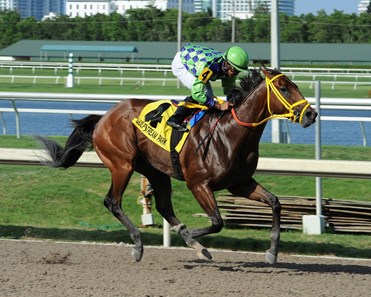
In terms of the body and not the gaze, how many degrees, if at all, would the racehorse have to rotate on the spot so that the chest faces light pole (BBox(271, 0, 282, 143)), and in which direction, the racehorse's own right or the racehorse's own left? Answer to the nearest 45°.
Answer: approximately 90° to the racehorse's own left

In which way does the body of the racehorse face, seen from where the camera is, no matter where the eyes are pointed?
to the viewer's right
